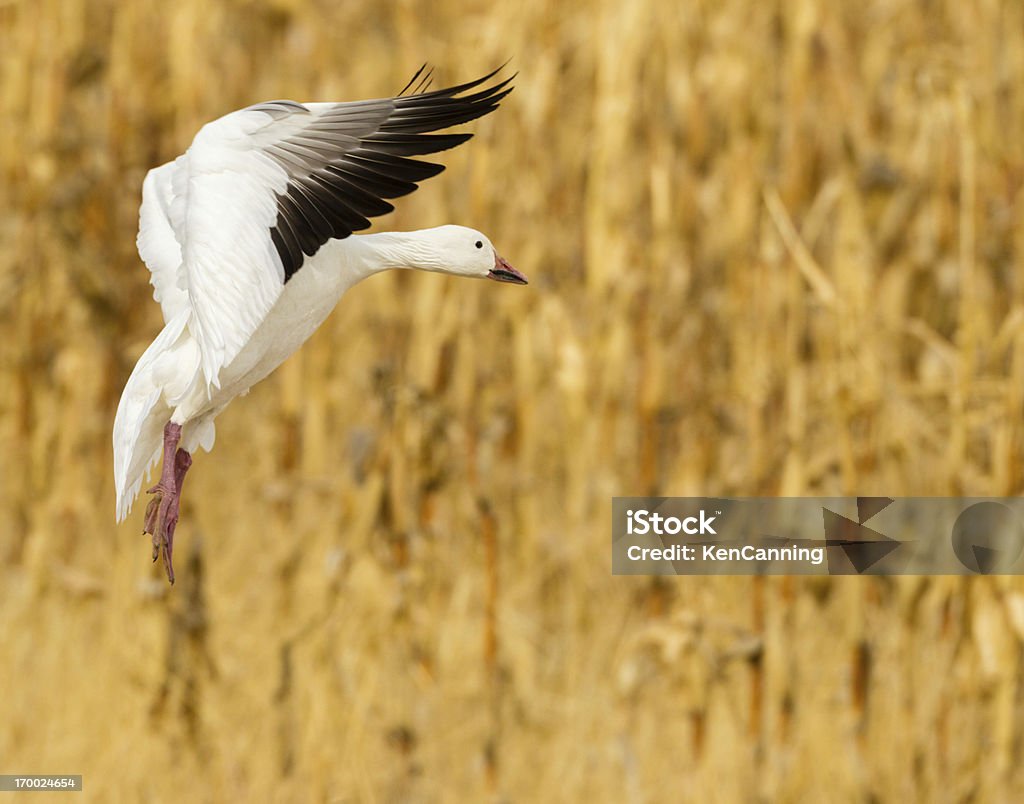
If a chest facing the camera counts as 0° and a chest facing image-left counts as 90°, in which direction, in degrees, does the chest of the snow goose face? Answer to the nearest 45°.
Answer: approximately 270°
